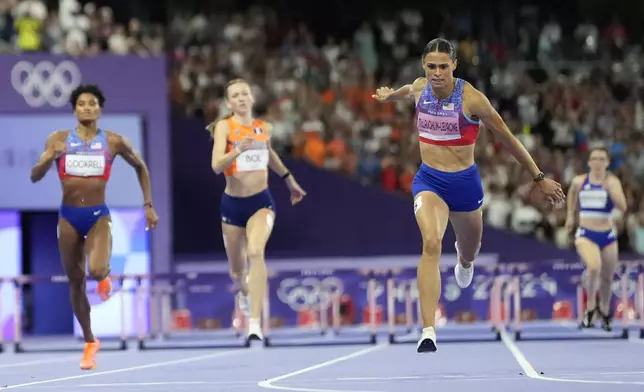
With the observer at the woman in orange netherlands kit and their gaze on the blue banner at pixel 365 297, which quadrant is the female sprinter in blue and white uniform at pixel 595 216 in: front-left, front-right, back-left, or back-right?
front-right

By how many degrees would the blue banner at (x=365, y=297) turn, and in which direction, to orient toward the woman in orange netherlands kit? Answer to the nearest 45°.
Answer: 0° — it already faces them

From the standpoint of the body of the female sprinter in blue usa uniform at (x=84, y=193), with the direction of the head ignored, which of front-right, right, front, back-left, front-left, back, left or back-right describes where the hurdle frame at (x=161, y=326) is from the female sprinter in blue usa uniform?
back

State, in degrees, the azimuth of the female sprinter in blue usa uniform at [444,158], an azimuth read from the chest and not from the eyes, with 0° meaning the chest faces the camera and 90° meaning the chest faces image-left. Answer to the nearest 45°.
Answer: approximately 0°

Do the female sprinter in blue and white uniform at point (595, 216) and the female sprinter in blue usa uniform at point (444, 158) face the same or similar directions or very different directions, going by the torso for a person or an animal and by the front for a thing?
same or similar directions

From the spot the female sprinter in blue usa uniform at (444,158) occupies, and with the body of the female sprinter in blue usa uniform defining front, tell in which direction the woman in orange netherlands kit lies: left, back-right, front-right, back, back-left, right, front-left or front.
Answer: back-right

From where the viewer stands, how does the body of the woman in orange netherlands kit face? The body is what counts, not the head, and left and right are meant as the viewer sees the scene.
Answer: facing the viewer

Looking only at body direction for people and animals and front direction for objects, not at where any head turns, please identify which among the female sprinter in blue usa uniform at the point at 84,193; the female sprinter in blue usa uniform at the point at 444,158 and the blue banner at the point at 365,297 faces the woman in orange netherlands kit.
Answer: the blue banner

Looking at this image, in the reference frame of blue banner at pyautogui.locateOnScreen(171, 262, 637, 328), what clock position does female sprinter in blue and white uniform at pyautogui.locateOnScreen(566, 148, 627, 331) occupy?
The female sprinter in blue and white uniform is roughly at 11 o'clock from the blue banner.

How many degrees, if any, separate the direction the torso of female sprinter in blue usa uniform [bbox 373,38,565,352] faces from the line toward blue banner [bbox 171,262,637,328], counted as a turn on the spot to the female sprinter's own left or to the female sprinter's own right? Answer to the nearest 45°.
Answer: approximately 180°

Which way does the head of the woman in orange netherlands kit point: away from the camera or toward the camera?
toward the camera

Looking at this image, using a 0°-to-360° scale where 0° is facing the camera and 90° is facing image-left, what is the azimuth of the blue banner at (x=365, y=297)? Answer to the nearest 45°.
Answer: approximately 0°

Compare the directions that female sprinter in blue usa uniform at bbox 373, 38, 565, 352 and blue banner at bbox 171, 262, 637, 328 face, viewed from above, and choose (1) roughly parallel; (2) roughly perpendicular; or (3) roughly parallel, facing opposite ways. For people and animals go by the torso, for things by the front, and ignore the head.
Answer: roughly parallel
